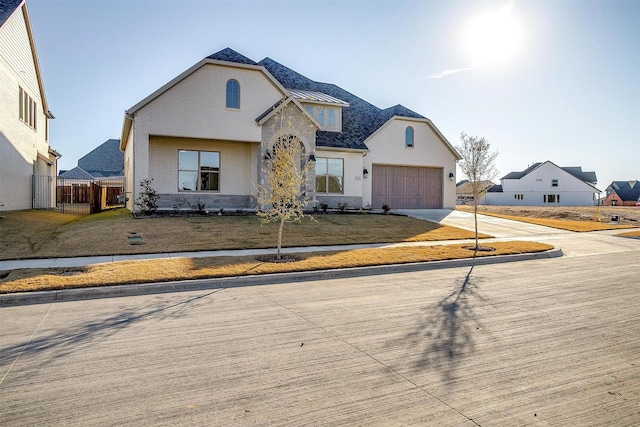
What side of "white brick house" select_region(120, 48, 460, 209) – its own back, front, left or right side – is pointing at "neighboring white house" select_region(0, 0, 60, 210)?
right

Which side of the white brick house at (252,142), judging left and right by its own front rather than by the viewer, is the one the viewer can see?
front
